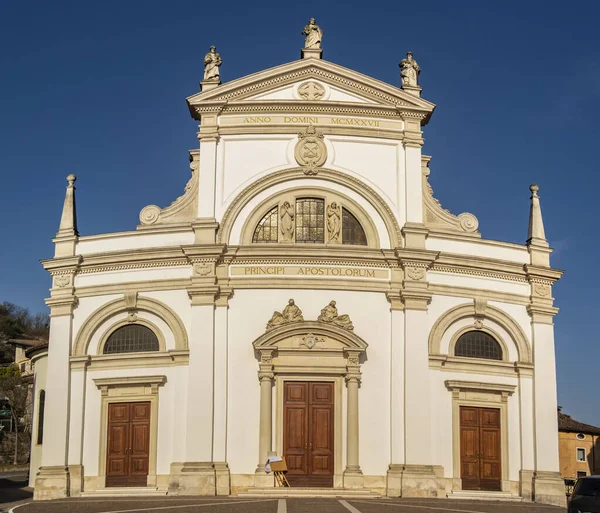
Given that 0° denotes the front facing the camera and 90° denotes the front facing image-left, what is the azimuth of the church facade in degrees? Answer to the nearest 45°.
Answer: approximately 0°

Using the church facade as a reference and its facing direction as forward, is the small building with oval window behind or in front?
behind
